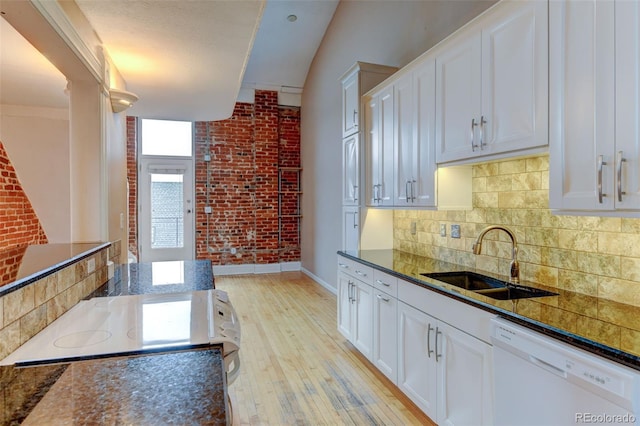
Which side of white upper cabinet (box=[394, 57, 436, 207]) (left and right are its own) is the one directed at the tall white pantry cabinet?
right

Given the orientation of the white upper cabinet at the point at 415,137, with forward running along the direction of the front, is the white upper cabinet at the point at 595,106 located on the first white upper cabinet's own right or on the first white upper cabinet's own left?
on the first white upper cabinet's own left

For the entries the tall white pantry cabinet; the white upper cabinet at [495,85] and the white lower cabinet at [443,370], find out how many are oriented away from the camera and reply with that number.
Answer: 0

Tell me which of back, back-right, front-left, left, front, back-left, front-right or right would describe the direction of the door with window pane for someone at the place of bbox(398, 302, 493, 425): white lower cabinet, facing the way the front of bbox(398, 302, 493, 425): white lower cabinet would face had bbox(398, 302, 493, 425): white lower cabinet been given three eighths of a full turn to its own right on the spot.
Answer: front-left

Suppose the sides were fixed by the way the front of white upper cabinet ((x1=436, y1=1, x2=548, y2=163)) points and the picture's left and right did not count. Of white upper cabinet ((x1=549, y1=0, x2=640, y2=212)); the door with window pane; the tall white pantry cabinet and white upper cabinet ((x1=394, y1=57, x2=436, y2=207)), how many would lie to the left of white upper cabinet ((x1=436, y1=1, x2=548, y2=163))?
1

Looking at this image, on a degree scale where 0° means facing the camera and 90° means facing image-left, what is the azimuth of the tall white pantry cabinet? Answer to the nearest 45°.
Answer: approximately 45°

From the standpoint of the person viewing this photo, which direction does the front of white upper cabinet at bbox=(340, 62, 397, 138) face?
facing the viewer and to the left of the viewer

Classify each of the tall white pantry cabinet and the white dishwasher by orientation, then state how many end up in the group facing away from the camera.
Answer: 0

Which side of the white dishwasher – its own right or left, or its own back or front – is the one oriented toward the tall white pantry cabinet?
right

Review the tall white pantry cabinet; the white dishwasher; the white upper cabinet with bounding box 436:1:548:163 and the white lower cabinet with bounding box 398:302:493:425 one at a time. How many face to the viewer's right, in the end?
0

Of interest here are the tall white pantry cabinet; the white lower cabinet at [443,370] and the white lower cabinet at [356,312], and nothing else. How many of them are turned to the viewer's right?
0
